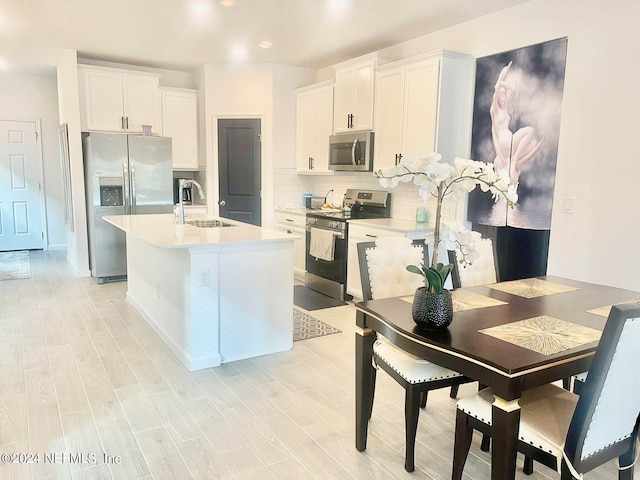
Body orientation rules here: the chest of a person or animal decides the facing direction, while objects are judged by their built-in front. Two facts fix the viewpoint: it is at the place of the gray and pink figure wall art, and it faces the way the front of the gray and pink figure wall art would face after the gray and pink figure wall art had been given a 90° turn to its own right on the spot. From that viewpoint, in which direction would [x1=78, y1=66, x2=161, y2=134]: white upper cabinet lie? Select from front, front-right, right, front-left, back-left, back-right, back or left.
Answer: front-left

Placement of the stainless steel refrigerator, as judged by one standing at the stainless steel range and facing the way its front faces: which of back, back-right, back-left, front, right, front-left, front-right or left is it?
front-right

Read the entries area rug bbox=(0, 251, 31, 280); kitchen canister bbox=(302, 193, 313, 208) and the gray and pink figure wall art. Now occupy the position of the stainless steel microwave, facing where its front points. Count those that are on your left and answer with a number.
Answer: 1

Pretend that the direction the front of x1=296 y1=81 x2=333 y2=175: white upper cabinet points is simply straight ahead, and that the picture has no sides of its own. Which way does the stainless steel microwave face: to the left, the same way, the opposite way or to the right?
the same way

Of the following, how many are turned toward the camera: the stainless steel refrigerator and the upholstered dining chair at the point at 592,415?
1

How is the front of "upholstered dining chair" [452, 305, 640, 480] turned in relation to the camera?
facing away from the viewer and to the left of the viewer

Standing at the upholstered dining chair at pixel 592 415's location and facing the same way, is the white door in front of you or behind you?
in front

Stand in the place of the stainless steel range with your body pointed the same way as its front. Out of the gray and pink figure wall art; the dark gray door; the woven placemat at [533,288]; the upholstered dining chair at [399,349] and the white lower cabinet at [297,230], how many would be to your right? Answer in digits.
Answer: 2

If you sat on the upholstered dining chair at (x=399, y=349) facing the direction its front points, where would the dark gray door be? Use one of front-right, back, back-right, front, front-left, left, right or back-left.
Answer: back

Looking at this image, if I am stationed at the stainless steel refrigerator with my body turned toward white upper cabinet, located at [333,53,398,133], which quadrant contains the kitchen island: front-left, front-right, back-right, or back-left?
front-right

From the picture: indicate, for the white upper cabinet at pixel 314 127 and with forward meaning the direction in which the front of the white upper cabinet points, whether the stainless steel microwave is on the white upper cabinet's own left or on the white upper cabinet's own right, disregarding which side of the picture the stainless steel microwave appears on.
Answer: on the white upper cabinet's own left

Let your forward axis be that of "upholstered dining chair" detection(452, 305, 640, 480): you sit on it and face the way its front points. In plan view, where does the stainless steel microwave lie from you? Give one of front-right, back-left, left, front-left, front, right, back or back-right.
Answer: front

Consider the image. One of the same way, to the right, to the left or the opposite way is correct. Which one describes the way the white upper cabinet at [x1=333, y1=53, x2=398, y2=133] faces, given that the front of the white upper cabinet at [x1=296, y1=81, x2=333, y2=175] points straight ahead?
the same way

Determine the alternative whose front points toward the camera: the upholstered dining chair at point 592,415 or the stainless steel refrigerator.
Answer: the stainless steel refrigerator

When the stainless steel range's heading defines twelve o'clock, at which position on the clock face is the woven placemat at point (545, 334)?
The woven placemat is roughly at 10 o'clock from the stainless steel range.

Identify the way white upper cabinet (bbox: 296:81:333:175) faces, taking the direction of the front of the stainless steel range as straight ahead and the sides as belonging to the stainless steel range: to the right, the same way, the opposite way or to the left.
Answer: the same way

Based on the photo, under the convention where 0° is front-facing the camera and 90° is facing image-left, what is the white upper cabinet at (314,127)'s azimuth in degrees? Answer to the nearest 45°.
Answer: approximately 45°

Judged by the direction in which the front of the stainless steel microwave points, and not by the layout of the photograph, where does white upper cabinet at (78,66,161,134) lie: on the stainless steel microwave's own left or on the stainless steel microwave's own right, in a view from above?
on the stainless steel microwave's own right
